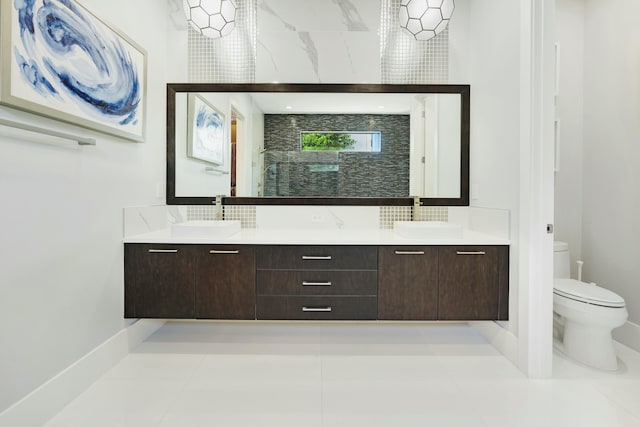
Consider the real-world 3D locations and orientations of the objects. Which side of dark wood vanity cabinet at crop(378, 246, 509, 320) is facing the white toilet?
left

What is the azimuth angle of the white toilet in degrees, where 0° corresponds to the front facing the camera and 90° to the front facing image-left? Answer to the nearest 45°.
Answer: approximately 315°

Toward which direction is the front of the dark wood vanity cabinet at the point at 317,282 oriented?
toward the camera

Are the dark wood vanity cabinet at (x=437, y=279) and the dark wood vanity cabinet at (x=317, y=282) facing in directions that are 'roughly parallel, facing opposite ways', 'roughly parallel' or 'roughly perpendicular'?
roughly parallel

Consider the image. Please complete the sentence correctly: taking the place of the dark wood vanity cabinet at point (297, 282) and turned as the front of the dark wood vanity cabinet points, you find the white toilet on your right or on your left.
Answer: on your left

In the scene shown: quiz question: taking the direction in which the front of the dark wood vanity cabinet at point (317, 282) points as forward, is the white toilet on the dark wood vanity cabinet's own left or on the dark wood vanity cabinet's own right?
on the dark wood vanity cabinet's own left

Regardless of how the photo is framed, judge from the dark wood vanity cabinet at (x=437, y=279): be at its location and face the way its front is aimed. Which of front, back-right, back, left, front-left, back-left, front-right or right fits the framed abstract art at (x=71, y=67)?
front-right

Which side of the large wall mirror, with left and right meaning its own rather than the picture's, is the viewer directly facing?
front

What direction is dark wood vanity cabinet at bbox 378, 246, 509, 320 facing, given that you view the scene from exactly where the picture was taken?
facing the viewer
